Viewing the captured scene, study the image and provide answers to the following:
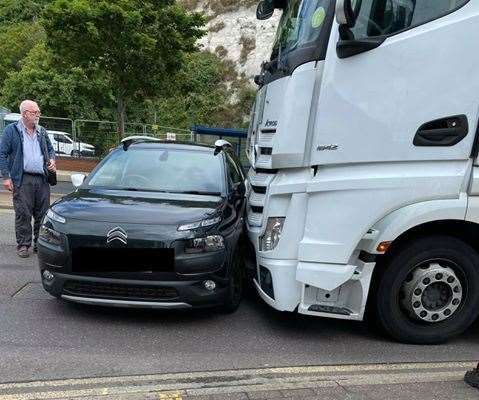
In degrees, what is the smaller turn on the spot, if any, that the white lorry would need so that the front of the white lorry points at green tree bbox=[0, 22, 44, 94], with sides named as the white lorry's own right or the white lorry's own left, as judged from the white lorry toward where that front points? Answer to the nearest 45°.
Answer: approximately 45° to the white lorry's own right

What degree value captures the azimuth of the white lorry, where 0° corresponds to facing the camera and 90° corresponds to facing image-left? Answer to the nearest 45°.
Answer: approximately 90°

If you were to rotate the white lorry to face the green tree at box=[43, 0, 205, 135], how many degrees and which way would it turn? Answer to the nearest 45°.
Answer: approximately 45° to its right

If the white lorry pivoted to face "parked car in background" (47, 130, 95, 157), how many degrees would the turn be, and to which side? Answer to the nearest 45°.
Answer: approximately 45° to its right

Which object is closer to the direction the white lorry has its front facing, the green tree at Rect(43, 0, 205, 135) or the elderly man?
the elderly man

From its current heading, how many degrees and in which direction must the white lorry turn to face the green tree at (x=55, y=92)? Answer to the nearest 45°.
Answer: approximately 45° to its right
